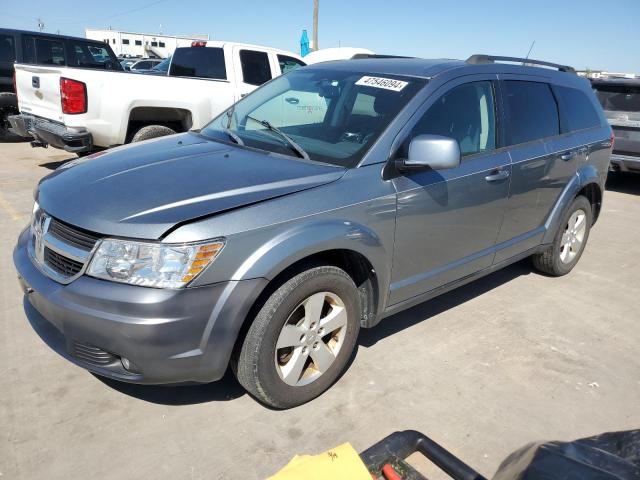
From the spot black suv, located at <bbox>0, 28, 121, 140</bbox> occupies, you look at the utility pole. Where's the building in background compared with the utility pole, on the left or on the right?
left

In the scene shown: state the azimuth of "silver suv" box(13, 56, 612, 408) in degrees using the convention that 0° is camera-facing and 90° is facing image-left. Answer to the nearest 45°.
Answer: approximately 45°

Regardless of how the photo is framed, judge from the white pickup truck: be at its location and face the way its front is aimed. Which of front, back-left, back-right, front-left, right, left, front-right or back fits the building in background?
front-left

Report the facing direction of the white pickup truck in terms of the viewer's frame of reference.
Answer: facing away from the viewer and to the right of the viewer

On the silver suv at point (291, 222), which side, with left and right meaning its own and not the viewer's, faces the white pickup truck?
right

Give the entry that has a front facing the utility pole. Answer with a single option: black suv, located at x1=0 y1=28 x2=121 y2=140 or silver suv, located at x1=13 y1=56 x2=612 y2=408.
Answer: the black suv

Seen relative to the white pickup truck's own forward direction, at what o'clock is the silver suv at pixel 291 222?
The silver suv is roughly at 4 o'clock from the white pickup truck.

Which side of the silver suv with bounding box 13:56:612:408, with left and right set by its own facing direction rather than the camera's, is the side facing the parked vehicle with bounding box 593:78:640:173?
back

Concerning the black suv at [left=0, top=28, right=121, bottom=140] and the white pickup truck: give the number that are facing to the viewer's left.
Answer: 0

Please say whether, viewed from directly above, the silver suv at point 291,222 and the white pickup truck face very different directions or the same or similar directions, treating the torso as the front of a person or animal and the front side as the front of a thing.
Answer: very different directions

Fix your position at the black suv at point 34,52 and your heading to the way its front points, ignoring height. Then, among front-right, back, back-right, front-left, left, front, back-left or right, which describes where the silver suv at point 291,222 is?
back-right

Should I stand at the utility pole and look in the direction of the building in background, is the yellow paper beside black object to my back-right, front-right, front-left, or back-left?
back-left

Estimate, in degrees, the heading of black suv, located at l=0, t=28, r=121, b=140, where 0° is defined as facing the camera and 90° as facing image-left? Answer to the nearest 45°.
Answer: approximately 225°

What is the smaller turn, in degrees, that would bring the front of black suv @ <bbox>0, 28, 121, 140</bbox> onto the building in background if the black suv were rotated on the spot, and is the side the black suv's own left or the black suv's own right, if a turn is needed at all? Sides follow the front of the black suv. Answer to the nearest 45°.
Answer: approximately 45° to the black suv's own left
